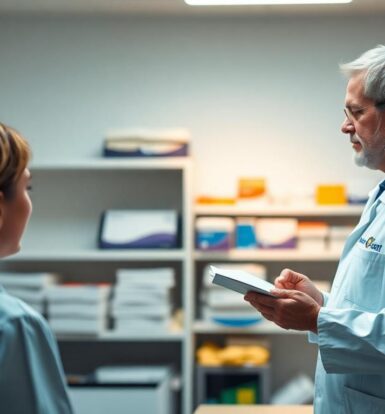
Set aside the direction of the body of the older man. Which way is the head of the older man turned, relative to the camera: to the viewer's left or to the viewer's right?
to the viewer's left

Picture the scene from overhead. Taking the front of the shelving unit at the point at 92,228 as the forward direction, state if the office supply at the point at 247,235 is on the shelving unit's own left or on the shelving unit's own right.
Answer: on the shelving unit's own left

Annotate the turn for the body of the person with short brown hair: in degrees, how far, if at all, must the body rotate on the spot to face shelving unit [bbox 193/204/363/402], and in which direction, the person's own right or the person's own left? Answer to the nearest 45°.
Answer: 0° — they already face it

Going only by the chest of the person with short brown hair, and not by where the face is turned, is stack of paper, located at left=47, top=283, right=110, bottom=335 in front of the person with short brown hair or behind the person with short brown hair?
in front

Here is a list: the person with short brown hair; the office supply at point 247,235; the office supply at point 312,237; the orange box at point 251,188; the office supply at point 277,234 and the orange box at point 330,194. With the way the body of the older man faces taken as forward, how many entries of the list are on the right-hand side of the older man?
5

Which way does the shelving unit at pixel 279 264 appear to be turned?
toward the camera

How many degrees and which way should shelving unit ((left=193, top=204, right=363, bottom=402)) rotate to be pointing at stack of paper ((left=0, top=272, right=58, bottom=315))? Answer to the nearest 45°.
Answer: approximately 90° to its right

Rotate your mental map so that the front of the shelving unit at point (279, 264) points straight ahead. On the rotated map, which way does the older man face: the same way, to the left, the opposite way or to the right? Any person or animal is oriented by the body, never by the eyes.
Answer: to the right

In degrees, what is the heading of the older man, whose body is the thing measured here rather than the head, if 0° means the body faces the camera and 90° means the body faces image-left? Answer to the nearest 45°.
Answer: approximately 90°

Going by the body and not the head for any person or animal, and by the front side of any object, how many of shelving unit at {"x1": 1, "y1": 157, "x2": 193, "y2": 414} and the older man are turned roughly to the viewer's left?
1

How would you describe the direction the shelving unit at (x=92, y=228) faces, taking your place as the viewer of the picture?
facing the viewer

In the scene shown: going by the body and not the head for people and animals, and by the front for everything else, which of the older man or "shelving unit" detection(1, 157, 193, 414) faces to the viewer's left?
the older man

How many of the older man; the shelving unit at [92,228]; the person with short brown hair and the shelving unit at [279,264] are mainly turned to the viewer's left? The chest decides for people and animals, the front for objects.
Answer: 1

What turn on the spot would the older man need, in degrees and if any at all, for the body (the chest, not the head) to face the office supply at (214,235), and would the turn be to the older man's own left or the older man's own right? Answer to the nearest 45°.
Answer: approximately 90° to the older man's own right
